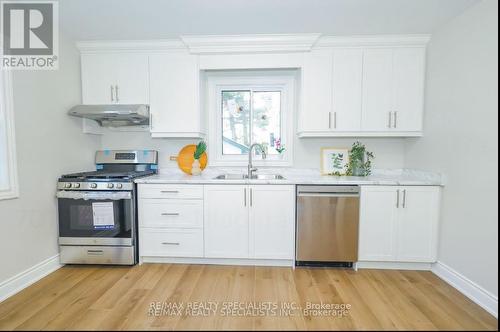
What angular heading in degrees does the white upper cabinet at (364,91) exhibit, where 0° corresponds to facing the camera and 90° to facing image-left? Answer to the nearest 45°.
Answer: approximately 0°

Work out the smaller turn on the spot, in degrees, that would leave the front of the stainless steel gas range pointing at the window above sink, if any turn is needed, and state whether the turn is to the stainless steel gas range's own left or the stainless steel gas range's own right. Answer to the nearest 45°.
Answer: approximately 90° to the stainless steel gas range's own left

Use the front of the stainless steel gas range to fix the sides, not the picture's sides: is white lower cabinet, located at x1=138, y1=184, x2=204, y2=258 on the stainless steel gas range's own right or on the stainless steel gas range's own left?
on the stainless steel gas range's own left

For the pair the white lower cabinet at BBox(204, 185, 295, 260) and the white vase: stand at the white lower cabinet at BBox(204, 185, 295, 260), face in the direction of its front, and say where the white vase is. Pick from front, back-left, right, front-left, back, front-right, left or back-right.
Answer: back-right

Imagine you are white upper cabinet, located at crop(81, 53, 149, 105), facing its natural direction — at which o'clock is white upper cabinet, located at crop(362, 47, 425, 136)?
white upper cabinet, located at crop(362, 47, 425, 136) is roughly at 10 o'clock from white upper cabinet, located at crop(81, 53, 149, 105).

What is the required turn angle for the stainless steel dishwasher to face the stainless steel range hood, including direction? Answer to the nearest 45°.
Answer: approximately 90° to its right

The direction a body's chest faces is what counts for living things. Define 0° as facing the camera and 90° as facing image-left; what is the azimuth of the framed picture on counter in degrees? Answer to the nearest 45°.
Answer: approximately 0°
